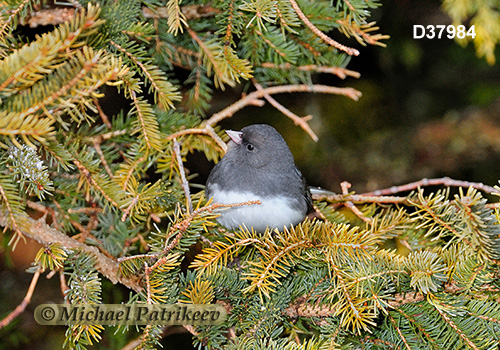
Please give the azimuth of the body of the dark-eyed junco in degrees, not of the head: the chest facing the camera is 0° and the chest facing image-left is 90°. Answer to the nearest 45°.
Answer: approximately 45°
